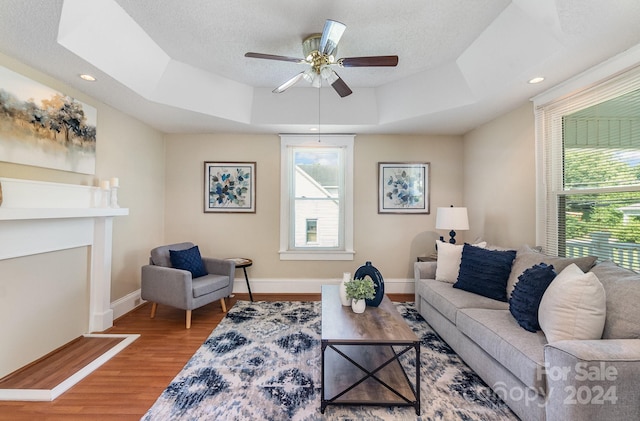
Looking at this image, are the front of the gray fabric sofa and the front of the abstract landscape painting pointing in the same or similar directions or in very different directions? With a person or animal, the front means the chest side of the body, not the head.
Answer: very different directions

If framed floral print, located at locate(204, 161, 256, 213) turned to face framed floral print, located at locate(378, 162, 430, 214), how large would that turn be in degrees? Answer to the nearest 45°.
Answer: approximately 90° to its left

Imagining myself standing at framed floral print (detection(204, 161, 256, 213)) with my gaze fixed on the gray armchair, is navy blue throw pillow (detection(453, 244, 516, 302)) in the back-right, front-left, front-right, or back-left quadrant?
front-left

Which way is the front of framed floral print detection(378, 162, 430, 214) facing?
toward the camera

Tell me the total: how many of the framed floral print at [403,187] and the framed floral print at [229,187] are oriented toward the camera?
2

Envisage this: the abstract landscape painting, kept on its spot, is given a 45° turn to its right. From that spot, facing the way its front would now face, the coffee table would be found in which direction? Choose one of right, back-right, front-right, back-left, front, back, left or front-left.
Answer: front-left

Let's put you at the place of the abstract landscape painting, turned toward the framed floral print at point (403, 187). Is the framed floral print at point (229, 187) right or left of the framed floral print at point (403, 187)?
left

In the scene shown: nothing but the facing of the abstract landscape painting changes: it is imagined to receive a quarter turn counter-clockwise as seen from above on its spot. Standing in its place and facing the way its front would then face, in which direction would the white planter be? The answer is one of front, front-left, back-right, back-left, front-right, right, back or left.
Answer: right

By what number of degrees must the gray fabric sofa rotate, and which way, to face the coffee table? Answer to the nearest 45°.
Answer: approximately 45° to its right

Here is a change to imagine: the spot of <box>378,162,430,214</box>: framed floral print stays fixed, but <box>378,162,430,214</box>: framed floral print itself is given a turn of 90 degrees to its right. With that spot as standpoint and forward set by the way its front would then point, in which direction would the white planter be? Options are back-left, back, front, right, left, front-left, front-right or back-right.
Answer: left

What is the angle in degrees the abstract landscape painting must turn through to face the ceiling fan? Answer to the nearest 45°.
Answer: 0° — it already faces it

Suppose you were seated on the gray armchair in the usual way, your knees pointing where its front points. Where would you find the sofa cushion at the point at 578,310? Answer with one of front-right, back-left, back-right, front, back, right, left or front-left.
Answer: front

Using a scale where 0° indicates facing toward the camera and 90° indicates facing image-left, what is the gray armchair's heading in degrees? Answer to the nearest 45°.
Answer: approximately 315°

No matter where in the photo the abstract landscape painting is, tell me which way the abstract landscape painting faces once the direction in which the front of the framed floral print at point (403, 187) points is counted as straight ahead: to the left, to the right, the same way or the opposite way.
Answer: to the left

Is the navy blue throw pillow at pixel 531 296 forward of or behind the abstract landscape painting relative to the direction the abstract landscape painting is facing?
forward

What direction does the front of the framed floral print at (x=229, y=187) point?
toward the camera

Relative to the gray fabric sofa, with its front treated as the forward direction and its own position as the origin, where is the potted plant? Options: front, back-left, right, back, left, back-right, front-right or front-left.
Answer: front-right

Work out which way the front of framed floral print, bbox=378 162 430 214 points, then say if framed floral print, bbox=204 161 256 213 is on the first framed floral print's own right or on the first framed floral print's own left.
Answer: on the first framed floral print's own right

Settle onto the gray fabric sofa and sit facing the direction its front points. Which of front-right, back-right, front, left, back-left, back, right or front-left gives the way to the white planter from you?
front-right

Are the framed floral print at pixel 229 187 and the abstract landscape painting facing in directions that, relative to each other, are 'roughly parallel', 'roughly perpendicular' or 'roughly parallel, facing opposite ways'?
roughly perpendicular

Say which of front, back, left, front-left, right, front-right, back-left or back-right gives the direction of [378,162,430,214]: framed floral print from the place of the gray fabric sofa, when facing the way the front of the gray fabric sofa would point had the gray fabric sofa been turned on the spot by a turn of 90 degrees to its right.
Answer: front
